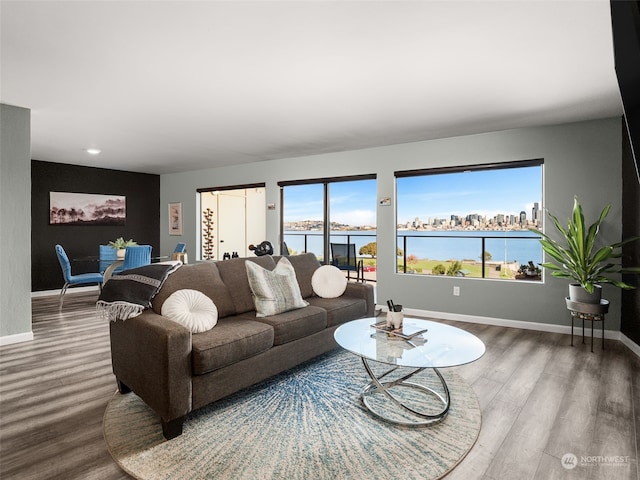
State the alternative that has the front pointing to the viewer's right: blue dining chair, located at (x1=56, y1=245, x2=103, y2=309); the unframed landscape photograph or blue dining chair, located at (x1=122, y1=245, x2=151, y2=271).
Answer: blue dining chair, located at (x1=56, y1=245, x2=103, y2=309)

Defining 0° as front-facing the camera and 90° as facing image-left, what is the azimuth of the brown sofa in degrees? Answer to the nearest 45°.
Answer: approximately 315°

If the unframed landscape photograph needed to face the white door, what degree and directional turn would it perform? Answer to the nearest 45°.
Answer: approximately 90° to its left

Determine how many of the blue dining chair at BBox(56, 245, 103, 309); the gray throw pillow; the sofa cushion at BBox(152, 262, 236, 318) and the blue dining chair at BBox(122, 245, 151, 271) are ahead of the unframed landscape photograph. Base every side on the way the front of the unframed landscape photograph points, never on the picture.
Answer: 4

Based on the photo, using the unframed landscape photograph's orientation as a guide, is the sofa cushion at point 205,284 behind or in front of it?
in front

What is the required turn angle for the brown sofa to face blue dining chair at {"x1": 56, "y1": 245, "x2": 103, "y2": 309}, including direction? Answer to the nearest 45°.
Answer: approximately 180°

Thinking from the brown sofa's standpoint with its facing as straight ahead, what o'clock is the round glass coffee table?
The round glass coffee table is roughly at 11 o'clock from the brown sofa.

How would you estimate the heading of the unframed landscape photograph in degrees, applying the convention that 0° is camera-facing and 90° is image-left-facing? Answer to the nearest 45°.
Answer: approximately 0°

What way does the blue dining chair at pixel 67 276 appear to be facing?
to the viewer's right

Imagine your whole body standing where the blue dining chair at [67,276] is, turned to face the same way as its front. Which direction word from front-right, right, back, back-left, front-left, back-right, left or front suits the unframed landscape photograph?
left

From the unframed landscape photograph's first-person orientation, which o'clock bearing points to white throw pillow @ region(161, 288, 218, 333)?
The white throw pillow is roughly at 12 o'clock from the unframed landscape photograph.
